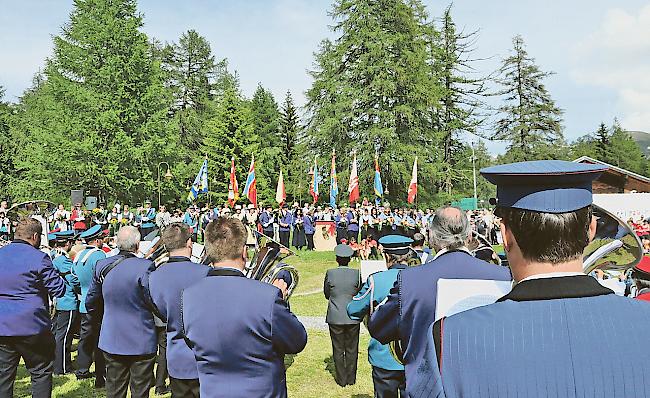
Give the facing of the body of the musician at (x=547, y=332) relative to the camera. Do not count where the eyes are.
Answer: away from the camera

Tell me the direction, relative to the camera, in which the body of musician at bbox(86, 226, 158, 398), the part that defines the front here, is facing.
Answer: away from the camera

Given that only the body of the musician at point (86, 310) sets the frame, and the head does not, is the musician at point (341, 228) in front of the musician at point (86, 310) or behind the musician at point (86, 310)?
in front

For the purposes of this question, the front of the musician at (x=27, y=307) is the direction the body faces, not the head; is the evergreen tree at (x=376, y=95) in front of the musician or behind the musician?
in front

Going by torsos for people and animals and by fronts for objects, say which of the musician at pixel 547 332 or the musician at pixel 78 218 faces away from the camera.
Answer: the musician at pixel 547 332

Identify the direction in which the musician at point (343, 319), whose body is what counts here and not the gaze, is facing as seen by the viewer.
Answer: away from the camera

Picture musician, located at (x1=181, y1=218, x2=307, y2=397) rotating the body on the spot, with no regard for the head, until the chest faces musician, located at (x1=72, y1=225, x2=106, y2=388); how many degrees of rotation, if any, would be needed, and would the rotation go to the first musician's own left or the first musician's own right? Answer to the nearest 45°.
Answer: approximately 45° to the first musician's own left

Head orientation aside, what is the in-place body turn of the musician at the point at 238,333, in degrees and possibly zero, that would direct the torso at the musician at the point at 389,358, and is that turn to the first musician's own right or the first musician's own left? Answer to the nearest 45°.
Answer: approximately 45° to the first musician's own right

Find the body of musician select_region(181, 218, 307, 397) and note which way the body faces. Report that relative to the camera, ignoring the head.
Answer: away from the camera

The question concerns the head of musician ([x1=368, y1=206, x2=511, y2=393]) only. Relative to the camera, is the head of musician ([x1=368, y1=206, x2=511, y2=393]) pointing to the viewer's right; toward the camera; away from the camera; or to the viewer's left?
away from the camera

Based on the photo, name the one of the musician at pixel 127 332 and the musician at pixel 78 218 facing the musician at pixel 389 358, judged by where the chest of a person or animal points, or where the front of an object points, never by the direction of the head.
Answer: the musician at pixel 78 218

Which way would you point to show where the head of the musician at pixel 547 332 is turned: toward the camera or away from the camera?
away from the camera

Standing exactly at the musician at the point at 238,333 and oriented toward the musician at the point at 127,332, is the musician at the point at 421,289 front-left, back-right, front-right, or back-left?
back-right
